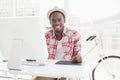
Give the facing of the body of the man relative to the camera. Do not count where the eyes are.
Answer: toward the camera

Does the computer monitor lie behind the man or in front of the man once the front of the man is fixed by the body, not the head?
in front

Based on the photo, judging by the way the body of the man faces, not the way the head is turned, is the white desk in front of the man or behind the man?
in front
